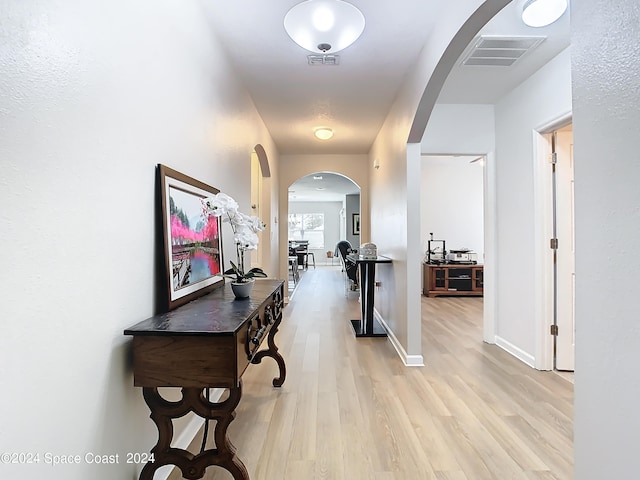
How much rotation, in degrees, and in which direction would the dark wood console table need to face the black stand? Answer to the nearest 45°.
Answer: approximately 45° to its left

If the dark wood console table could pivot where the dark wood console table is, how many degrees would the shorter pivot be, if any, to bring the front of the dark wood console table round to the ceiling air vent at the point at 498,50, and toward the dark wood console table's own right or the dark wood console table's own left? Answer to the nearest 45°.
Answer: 0° — it already faces it

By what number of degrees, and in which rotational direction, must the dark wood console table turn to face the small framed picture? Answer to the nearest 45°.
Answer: approximately 45° to its left

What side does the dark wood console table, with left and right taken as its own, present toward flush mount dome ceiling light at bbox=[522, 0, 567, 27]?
front

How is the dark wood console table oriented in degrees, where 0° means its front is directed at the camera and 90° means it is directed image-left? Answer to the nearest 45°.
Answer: approximately 270°

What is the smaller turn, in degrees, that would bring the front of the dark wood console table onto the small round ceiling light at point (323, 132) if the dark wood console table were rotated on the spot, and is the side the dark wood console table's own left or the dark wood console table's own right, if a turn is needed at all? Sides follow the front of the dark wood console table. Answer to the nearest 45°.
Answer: approximately 45° to the dark wood console table's own left
